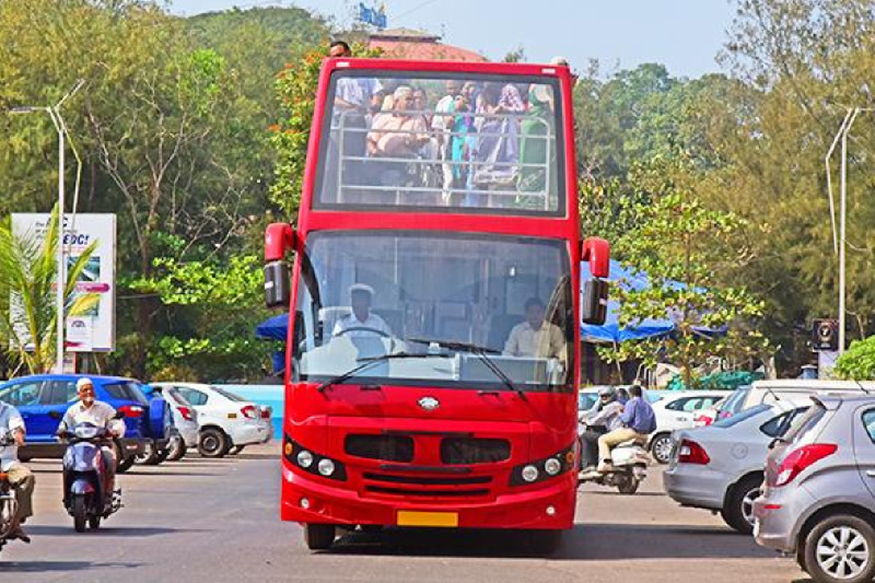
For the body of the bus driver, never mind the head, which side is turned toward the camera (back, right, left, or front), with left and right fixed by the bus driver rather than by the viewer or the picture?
front

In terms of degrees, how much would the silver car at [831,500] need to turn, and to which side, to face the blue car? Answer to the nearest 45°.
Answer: approximately 135° to its left

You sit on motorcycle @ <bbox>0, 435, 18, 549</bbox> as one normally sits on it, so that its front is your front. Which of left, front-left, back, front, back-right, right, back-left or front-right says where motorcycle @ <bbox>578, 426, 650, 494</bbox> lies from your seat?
back-left

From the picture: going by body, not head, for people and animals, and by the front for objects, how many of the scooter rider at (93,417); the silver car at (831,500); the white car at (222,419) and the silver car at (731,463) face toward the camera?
1

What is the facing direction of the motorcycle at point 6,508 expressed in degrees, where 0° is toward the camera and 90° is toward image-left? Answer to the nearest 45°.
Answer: approximately 0°

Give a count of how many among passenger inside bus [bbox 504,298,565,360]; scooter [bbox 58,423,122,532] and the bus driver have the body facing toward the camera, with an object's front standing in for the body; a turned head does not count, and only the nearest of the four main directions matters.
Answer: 3

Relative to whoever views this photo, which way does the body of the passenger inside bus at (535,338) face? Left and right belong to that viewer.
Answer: facing the viewer

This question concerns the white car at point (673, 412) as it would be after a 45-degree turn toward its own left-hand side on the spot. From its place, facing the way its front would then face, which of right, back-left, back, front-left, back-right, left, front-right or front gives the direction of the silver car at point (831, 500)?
back

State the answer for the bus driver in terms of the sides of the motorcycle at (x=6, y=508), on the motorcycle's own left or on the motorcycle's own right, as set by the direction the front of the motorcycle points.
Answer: on the motorcycle's own left

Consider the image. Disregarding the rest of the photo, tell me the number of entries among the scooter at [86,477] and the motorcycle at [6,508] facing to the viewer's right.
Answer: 0
